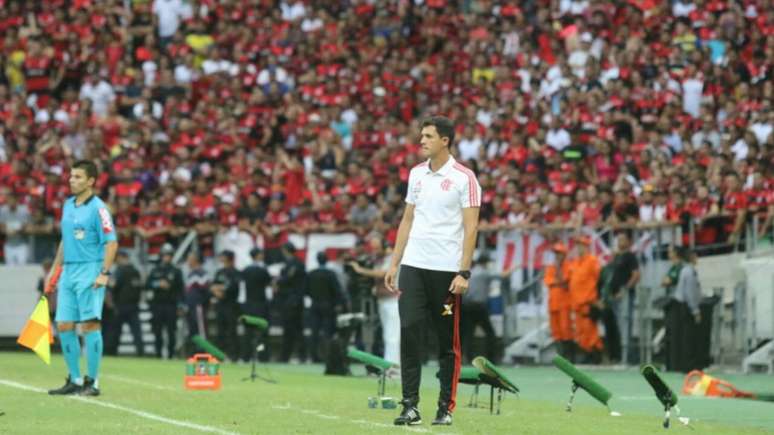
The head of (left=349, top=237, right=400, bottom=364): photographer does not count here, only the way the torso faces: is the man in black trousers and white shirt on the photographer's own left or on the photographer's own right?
on the photographer's own left

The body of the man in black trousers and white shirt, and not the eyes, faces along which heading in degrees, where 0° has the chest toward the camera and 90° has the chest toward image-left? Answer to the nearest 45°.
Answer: approximately 45°

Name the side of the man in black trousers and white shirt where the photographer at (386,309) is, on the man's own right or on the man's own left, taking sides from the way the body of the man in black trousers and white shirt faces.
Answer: on the man's own right
